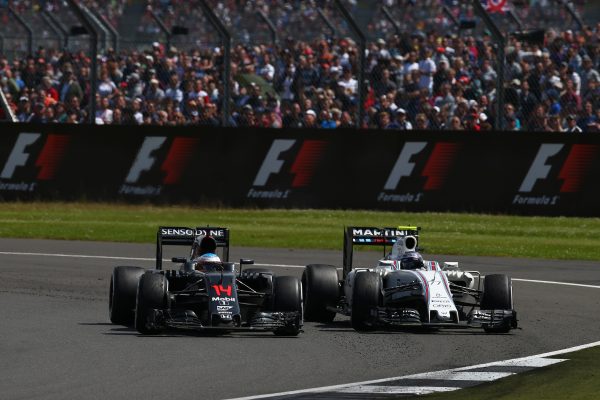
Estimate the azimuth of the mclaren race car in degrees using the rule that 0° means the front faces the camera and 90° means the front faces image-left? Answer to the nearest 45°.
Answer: approximately 0°

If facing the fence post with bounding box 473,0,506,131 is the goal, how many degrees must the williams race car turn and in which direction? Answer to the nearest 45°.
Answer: approximately 180°

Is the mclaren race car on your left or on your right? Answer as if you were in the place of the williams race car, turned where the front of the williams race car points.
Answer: on your right

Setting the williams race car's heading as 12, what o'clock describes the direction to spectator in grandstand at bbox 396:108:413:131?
The spectator in grandstand is roughly at 6 o'clock from the williams race car.

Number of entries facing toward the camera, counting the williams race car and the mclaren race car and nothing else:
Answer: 2

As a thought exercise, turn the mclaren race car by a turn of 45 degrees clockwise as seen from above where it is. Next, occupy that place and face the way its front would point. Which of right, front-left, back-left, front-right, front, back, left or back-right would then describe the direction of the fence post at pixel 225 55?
back-right

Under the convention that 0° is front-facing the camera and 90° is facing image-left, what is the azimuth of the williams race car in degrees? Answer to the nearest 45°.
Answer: approximately 0°
